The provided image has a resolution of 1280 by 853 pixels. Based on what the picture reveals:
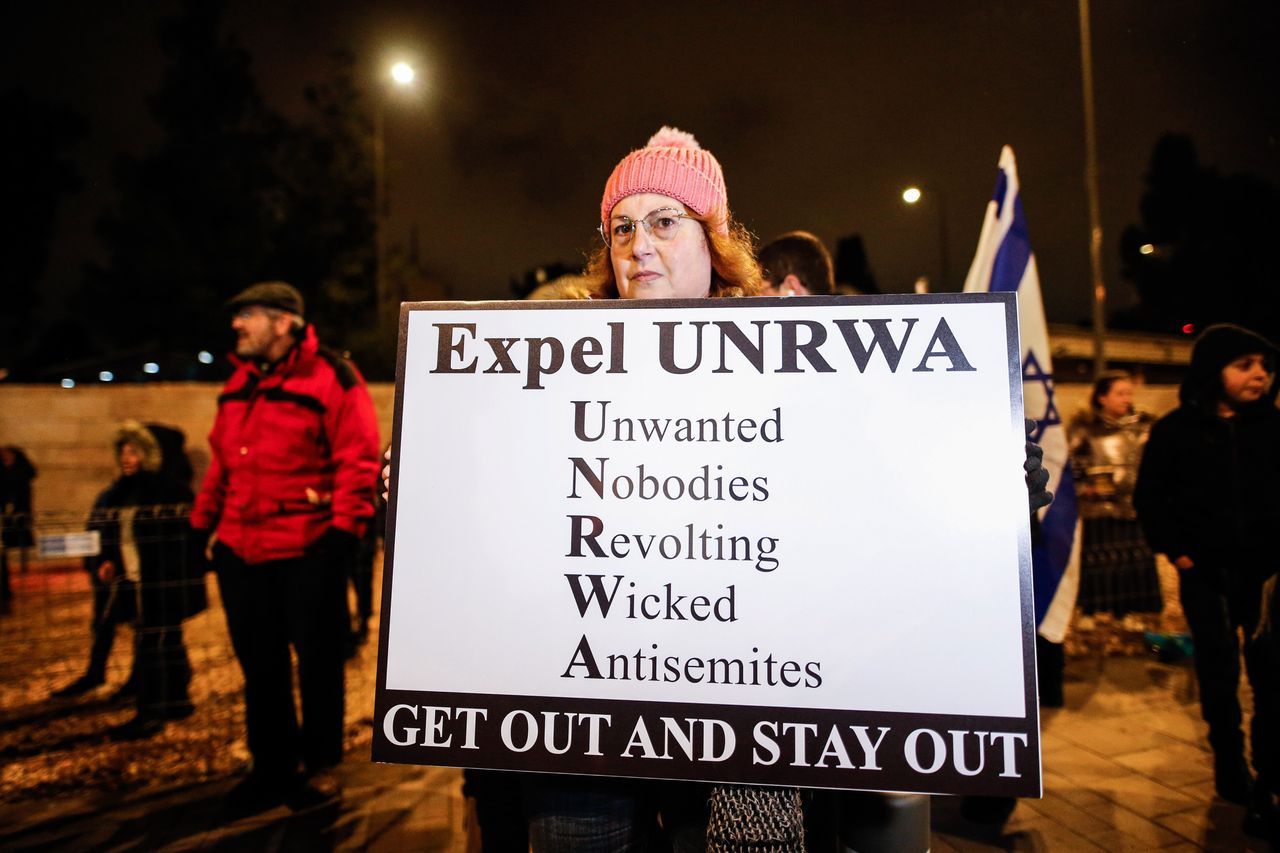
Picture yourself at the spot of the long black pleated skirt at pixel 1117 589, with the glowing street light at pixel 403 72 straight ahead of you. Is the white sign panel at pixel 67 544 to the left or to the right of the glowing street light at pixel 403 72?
left

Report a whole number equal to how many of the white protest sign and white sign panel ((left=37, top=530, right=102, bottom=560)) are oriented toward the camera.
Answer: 2

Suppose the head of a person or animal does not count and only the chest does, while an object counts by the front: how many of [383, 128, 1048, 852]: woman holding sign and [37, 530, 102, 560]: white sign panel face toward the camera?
2

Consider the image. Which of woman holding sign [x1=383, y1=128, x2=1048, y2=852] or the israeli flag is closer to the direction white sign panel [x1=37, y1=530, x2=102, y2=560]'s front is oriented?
the woman holding sign

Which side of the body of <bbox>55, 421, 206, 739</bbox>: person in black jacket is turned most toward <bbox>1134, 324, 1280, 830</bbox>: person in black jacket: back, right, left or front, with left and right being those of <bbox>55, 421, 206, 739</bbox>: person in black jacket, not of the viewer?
left

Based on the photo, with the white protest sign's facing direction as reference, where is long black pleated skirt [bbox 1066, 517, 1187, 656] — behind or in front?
behind
